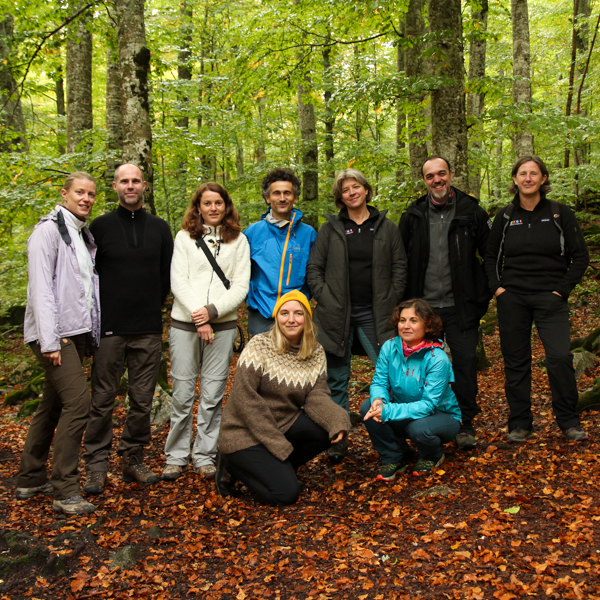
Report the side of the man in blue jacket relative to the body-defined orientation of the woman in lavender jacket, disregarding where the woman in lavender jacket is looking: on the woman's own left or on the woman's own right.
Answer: on the woman's own left

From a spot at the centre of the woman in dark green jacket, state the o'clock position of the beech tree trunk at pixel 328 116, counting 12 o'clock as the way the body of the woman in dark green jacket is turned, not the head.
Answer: The beech tree trunk is roughly at 6 o'clock from the woman in dark green jacket.

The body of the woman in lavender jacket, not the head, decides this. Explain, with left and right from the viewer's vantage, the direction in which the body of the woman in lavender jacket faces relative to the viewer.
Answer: facing the viewer and to the right of the viewer

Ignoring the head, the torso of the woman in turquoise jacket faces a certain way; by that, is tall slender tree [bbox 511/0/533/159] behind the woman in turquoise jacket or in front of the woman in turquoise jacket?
behind
